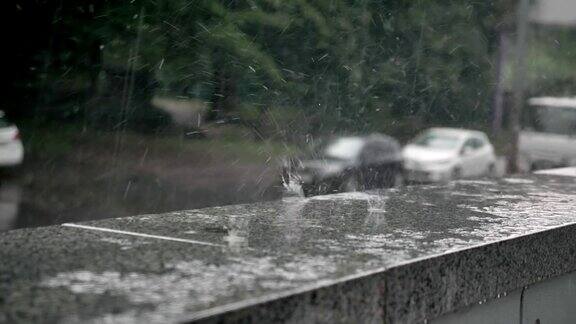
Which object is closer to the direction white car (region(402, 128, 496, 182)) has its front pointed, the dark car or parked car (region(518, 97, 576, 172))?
the dark car

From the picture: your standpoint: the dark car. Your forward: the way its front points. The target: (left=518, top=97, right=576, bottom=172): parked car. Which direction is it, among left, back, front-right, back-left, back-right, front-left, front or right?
back

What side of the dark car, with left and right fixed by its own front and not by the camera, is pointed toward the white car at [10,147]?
front

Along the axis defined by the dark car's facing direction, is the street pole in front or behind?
behind

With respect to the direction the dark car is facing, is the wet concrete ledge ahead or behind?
ahead

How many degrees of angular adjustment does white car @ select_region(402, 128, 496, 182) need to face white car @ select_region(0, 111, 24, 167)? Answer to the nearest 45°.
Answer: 0° — it already faces it

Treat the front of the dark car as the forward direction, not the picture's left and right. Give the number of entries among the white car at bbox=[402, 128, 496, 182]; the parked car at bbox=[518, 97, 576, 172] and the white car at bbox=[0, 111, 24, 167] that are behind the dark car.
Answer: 2

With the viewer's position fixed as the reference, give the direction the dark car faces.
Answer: facing the viewer and to the left of the viewer

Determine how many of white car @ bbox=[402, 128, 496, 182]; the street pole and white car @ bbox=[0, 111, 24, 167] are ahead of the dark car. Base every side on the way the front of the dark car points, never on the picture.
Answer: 1

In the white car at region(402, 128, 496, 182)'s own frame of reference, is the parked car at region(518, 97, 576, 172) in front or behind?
behind

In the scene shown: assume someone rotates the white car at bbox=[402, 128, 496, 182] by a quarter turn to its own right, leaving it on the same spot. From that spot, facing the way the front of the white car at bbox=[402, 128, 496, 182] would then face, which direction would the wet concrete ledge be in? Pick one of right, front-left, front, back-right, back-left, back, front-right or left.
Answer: back-left

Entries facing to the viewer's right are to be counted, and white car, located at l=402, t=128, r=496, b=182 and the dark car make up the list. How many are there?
0

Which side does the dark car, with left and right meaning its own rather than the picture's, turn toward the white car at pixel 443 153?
back

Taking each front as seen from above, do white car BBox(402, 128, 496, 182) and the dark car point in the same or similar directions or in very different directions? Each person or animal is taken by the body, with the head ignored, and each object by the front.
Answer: same or similar directions
